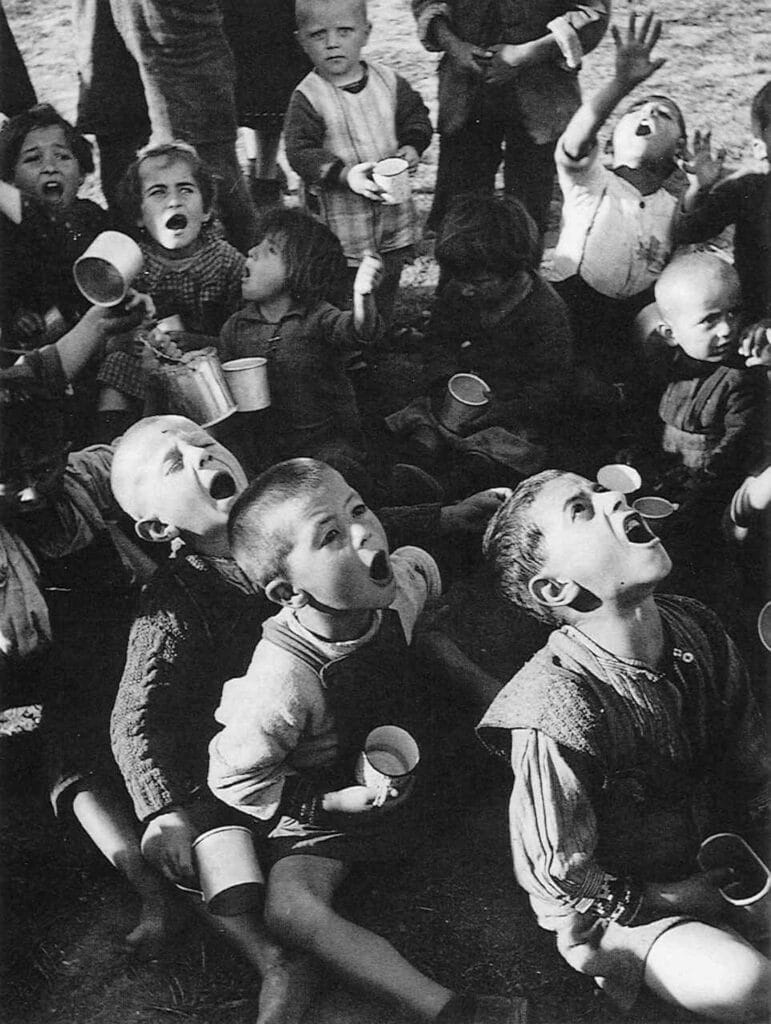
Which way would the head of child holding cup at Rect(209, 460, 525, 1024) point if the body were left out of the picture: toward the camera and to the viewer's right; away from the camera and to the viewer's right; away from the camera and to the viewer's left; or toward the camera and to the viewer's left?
toward the camera and to the viewer's right

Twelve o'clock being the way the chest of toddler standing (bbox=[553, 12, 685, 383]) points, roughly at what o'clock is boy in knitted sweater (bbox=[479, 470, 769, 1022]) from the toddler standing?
The boy in knitted sweater is roughly at 12 o'clock from the toddler standing.

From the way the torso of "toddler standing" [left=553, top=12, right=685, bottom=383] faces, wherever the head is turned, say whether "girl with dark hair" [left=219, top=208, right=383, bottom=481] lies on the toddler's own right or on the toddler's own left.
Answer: on the toddler's own right
